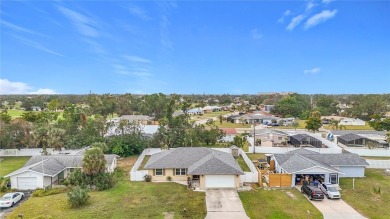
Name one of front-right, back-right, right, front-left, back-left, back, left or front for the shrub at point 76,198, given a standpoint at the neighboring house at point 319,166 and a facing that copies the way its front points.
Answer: front-right

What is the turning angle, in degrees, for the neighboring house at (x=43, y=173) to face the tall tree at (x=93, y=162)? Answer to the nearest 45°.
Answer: approximately 45° to its left

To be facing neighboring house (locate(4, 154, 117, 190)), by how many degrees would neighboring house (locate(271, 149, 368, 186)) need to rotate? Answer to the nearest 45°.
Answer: approximately 45° to its right

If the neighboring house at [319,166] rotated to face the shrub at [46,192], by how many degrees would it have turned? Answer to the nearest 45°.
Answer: approximately 45° to its right

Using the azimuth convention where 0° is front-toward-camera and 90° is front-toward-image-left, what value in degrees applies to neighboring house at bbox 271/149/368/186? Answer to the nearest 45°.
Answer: approximately 0°

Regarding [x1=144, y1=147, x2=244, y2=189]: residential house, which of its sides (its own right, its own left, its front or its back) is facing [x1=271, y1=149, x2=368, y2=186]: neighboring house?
left

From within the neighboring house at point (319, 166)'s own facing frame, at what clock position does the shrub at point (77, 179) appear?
The shrub is roughly at 2 o'clock from the neighboring house.

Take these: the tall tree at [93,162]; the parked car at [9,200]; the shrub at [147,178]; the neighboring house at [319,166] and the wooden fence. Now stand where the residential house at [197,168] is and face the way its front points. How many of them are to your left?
2

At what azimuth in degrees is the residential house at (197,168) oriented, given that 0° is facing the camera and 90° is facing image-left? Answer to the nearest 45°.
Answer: approximately 0°

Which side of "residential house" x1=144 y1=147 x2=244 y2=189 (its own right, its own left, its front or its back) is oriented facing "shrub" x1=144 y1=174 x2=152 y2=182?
right

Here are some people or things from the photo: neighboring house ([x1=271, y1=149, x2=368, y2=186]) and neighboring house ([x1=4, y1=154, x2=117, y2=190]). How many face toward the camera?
2

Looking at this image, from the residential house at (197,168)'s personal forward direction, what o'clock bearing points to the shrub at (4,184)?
The shrub is roughly at 3 o'clock from the residential house.
